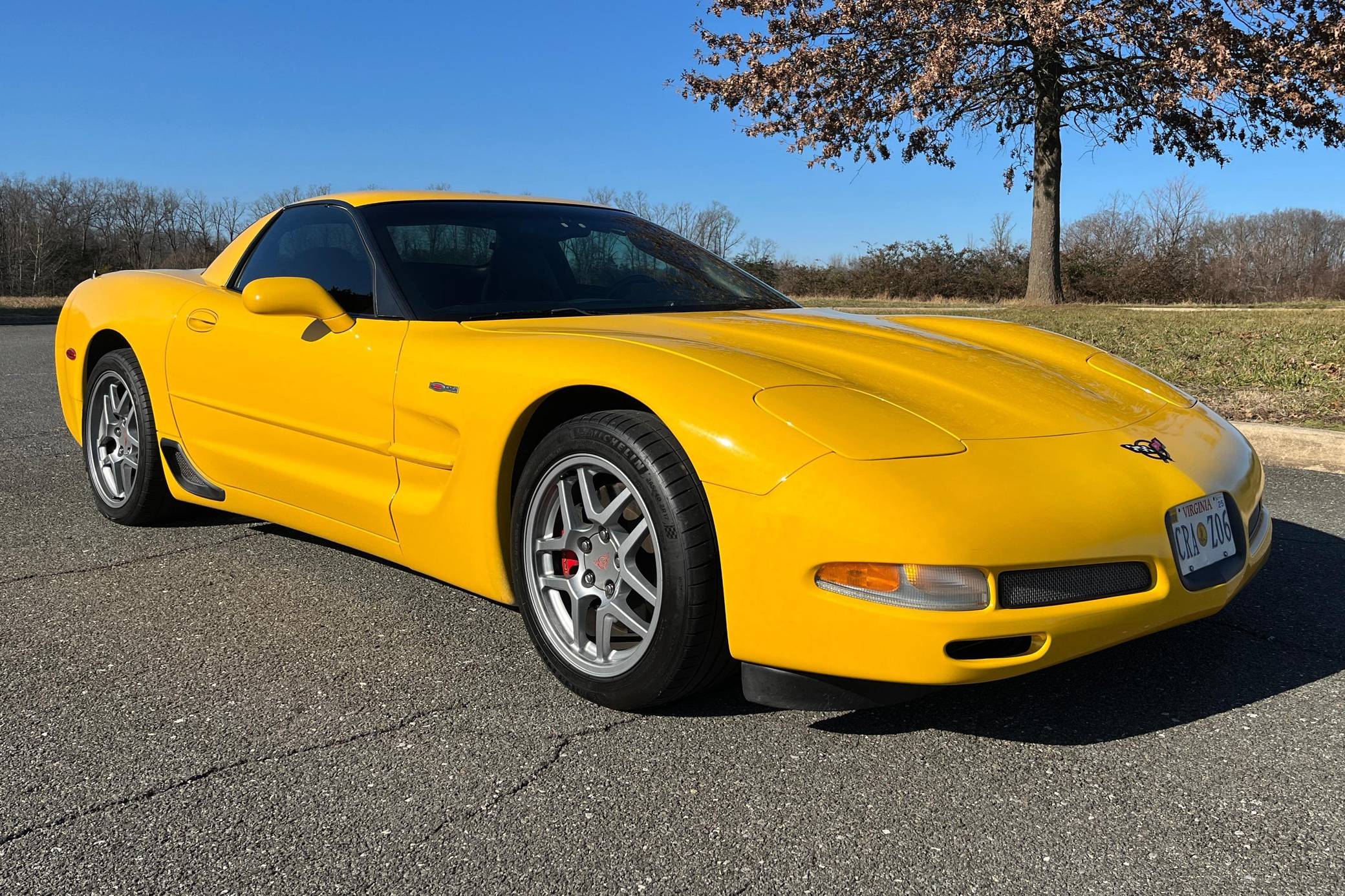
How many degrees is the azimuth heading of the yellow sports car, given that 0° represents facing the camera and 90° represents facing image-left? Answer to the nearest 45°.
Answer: approximately 315°

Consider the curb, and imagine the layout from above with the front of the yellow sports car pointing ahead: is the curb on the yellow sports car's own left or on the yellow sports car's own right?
on the yellow sports car's own left
